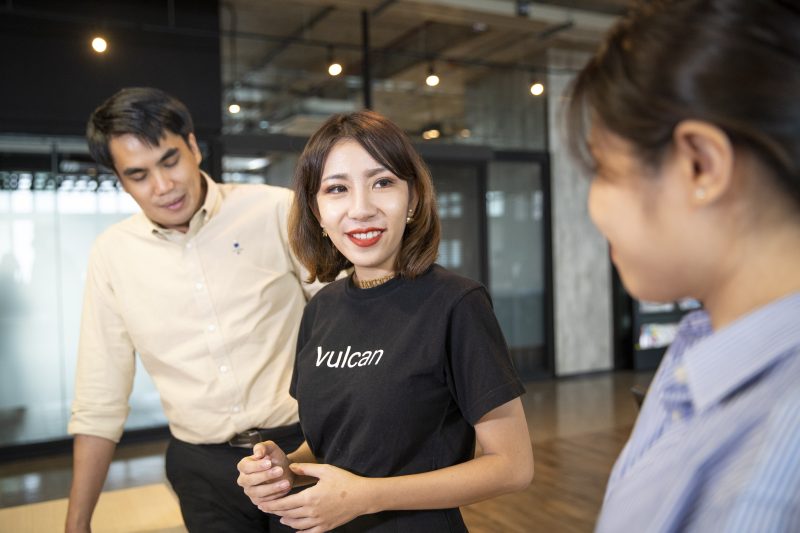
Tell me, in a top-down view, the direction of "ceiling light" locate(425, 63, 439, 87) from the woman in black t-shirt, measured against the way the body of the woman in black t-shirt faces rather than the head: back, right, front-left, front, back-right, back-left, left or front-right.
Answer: back-right

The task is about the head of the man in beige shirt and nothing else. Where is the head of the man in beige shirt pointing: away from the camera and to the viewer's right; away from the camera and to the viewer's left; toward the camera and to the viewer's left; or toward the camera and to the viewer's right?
toward the camera and to the viewer's right

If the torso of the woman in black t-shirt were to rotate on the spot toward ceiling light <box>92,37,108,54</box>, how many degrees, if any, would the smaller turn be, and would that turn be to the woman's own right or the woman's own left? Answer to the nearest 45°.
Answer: approximately 90° to the woman's own right

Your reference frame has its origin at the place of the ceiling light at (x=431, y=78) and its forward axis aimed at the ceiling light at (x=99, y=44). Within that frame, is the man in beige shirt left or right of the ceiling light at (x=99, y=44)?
left

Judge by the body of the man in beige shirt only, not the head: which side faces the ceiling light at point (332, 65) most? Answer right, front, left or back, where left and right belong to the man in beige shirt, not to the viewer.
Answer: back

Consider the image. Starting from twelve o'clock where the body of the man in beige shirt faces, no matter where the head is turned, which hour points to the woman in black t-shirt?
The woman in black t-shirt is roughly at 11 o'clock from the man in beige shirt.

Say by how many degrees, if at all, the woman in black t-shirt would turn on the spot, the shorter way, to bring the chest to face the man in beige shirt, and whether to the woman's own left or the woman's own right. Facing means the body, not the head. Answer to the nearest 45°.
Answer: approximately 90° to the woman's own right

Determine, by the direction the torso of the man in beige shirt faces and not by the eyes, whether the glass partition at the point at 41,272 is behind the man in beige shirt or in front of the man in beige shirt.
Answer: behind

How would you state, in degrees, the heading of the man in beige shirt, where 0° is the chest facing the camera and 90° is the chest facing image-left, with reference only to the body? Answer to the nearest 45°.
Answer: approximately 0°

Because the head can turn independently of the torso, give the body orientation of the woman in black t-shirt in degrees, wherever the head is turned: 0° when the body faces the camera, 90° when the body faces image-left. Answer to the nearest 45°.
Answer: approximately 45°
